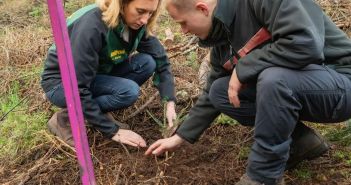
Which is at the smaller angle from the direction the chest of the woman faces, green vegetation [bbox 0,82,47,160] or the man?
the man

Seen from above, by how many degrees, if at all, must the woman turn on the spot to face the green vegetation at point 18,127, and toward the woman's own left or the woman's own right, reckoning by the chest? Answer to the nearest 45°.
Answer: approximately 135° to the woman's own right

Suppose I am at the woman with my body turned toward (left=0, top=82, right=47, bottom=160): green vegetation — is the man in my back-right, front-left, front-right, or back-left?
back-left

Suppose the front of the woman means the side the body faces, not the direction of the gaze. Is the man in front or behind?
in front

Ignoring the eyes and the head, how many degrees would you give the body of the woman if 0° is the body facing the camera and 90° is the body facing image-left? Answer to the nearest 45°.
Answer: approximately 315°

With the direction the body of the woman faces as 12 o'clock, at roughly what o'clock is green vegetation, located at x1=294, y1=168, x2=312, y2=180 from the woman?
The green vegetation is roughly at 12 o'clock from the woman.
